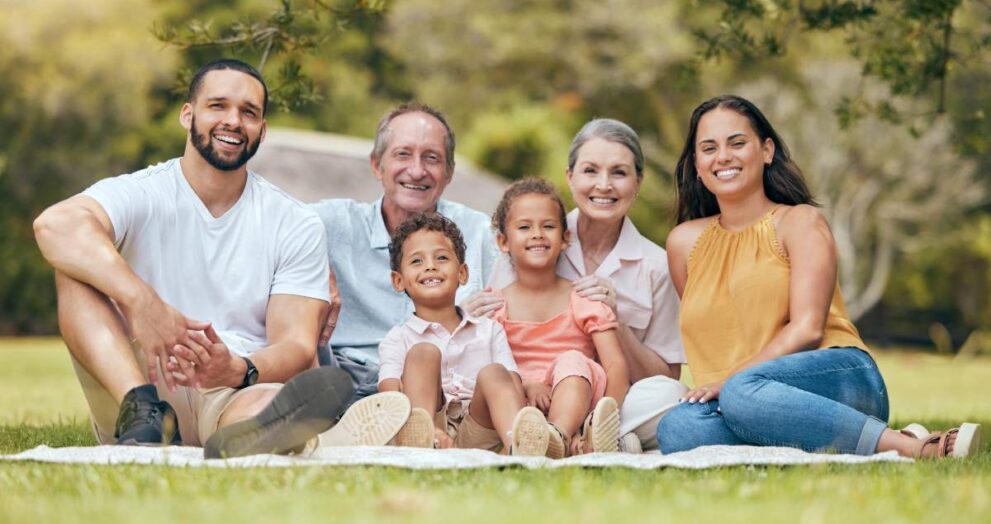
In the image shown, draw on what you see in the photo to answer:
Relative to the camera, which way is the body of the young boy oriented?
toward the camera

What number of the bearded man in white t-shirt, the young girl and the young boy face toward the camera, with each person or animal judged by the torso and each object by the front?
3

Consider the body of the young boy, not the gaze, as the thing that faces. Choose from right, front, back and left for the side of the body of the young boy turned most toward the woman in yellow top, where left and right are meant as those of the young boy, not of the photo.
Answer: left

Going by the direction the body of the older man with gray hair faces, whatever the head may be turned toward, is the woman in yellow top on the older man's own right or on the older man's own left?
on the older man's own left

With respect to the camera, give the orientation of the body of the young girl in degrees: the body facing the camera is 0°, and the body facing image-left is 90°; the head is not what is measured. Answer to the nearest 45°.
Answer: approximately 0°

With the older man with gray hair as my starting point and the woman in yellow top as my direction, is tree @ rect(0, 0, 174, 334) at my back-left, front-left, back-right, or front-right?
back-left

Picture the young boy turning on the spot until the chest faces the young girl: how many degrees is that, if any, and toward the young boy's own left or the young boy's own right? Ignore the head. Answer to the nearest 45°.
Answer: approximately 90° to the young boy's own left

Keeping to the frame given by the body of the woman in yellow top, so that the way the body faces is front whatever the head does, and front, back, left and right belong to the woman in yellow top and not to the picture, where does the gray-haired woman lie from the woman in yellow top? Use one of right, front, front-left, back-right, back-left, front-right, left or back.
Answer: right
